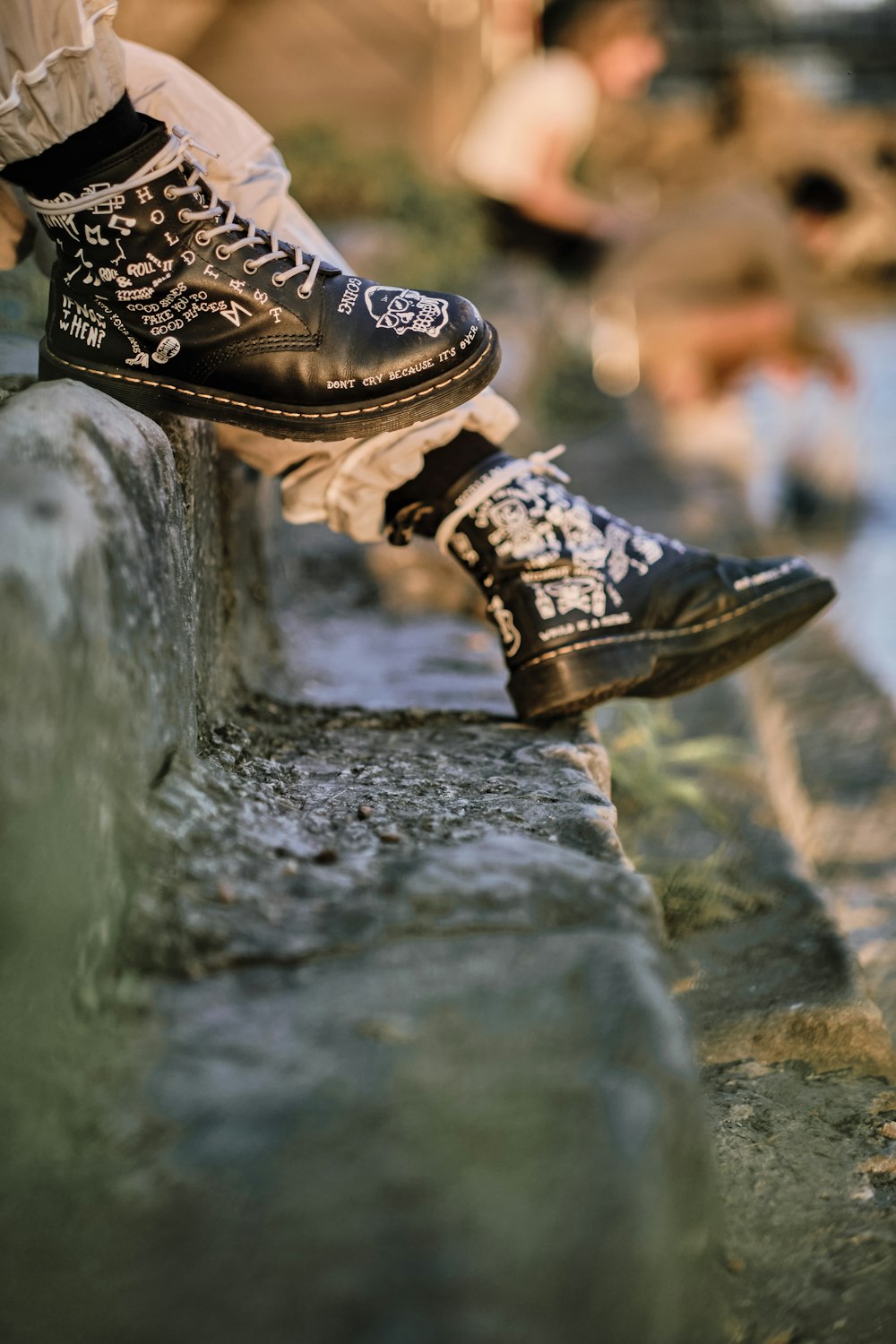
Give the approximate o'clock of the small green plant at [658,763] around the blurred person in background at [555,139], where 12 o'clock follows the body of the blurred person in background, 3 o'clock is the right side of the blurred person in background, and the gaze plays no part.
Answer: The small green plant is roughly at 3 o'clock from the blurred person in background.

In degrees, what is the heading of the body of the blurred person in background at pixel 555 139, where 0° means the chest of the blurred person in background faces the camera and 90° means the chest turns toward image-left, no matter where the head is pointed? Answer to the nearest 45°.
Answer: approximately 270°

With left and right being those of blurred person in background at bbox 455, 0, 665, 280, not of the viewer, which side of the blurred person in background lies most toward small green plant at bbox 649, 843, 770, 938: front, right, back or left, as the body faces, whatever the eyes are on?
right

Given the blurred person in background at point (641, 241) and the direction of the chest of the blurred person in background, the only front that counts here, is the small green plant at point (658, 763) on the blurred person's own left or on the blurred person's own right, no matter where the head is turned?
on the blurred person's own right

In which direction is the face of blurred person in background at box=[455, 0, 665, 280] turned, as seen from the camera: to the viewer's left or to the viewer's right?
to the viewer's right
